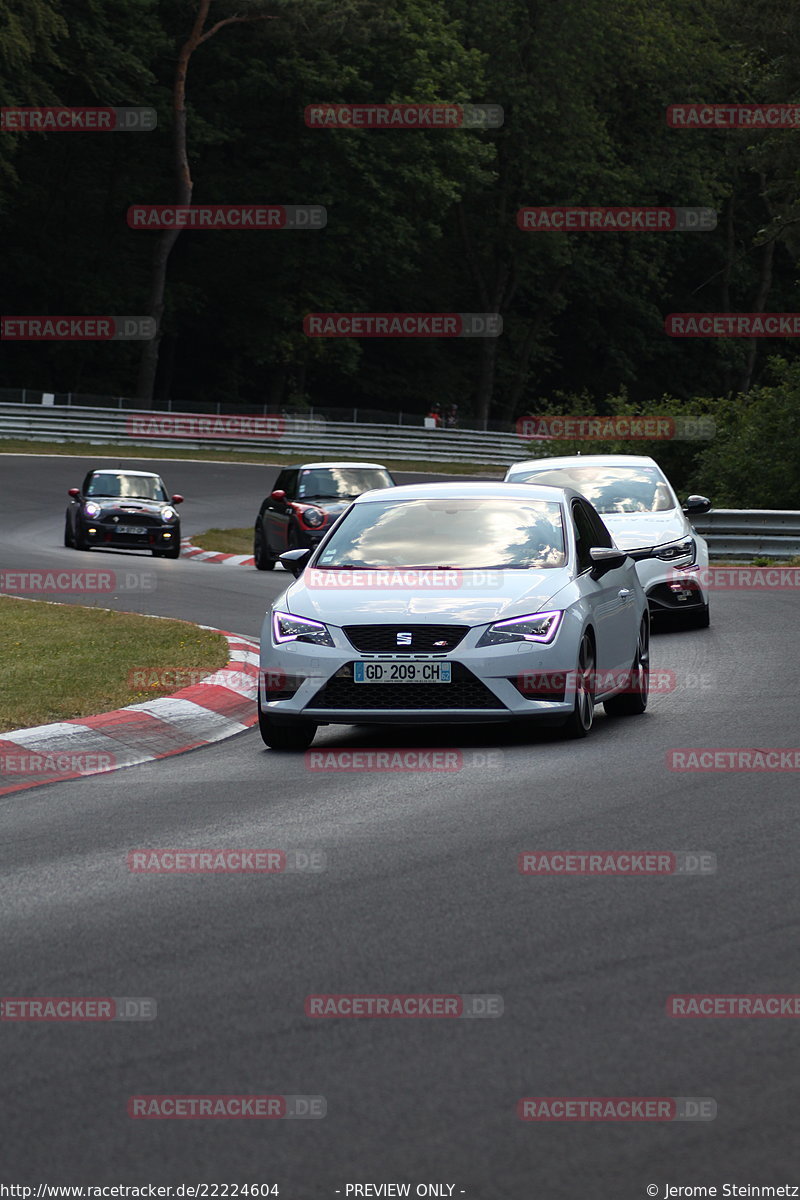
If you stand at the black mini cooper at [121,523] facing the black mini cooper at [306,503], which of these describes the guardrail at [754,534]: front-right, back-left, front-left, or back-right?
front-left

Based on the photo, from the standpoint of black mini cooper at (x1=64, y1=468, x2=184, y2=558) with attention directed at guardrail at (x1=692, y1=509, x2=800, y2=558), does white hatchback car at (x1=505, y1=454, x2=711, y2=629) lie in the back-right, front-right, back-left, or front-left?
front-right

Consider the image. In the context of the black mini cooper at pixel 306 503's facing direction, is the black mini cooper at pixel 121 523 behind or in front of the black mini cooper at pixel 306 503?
behind

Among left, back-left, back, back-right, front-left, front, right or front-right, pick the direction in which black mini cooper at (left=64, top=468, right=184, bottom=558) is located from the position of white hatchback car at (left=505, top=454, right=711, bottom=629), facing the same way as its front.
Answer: back-right

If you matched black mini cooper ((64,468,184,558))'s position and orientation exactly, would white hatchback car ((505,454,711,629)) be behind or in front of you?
in front

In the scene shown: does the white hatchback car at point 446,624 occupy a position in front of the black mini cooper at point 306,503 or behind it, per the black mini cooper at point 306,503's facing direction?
in front

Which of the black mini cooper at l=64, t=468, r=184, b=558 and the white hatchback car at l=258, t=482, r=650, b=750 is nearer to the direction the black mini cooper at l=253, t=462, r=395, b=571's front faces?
the white hatchback car

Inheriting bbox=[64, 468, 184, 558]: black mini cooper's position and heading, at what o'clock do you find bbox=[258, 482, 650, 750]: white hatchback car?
The white hatchback car is roughly at 12 o'clock from the black mini cooper.

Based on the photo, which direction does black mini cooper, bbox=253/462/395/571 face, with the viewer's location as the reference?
facing the viewer and to the right of the viewer

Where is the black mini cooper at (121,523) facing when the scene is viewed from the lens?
facing the viewer

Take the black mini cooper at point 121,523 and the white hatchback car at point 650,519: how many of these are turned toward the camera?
2
